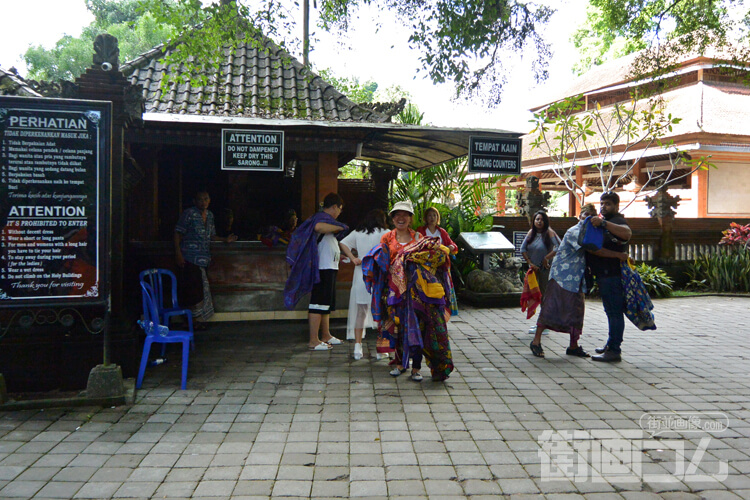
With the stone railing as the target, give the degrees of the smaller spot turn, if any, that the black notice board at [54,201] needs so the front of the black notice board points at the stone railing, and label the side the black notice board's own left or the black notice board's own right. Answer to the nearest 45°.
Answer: approximately 90° to the black notice board's own left

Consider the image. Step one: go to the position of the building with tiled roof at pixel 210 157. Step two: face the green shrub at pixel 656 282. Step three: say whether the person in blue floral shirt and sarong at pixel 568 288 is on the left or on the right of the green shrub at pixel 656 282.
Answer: right

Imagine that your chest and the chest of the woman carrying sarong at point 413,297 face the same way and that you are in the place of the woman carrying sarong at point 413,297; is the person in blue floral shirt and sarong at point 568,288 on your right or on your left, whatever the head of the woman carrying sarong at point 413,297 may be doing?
on your left

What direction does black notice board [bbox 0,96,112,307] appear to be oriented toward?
toward the camera

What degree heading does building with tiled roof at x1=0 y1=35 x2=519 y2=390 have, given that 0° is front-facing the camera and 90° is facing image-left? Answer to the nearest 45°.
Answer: approximately 0°

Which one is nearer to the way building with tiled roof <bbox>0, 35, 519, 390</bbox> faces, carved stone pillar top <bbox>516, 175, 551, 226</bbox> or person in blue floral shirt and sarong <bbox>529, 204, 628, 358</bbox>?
the person in blue floral shirt and sarong

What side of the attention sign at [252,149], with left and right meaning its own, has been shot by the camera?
front

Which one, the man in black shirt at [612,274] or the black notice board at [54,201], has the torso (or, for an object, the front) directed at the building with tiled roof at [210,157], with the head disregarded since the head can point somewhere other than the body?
the man in black shirt

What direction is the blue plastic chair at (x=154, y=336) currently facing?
to the viewer's right

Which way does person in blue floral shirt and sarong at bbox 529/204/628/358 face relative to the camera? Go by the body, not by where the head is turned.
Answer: to the viewer's right

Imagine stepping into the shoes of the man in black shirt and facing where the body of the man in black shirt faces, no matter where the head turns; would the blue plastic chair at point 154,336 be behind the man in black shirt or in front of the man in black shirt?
in front

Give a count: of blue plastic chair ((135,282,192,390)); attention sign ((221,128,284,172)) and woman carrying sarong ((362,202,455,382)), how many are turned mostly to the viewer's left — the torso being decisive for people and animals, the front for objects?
0

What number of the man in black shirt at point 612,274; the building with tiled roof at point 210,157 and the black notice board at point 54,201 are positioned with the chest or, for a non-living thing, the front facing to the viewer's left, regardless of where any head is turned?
1

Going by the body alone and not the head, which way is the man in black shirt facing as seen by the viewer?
to the viewer's left

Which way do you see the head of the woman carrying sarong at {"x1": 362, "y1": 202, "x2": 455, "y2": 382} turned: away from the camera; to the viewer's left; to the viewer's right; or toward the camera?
toward the camera

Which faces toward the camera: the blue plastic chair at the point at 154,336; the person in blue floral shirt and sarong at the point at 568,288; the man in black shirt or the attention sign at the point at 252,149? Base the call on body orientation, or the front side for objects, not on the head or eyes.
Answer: the attention sign
